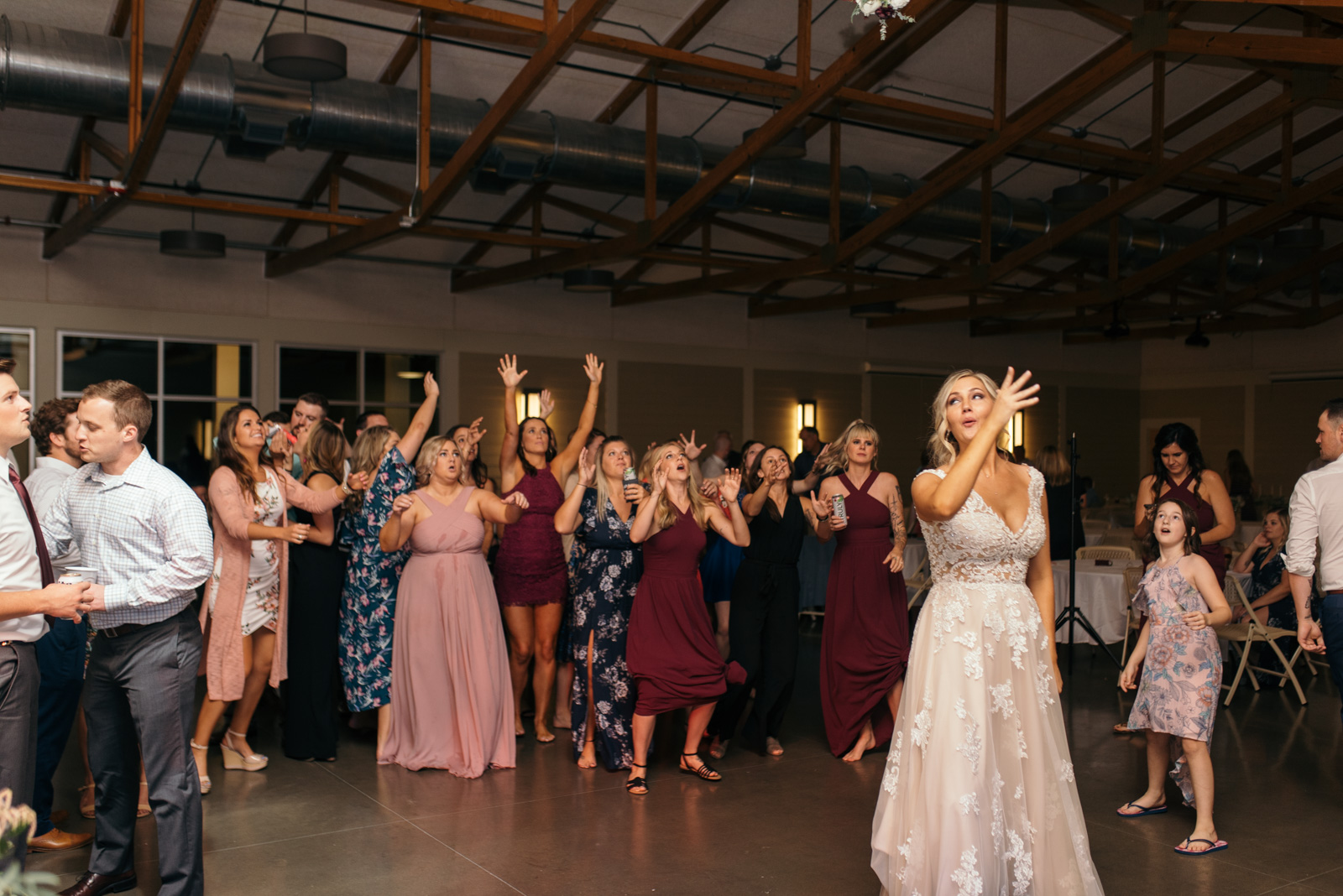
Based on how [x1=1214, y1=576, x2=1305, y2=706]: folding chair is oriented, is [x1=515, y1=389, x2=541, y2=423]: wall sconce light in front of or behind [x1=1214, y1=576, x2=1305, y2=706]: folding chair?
behind

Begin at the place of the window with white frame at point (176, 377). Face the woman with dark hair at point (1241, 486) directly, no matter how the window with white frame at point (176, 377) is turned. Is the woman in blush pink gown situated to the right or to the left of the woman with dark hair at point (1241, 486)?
right

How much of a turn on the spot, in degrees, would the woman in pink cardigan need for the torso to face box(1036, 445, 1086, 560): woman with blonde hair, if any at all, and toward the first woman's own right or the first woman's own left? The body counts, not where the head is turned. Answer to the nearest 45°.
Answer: approximately 45° to the first woman's own left

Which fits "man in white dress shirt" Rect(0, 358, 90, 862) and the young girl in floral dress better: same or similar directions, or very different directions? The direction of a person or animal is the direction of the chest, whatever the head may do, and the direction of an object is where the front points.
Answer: very different directions

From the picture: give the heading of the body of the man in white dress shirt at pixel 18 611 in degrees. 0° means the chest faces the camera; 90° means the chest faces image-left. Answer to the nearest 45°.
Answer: approximately 270°

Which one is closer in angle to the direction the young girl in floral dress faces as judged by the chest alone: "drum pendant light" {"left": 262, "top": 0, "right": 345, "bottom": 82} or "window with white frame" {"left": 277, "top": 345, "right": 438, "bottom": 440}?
the drum pendant light
